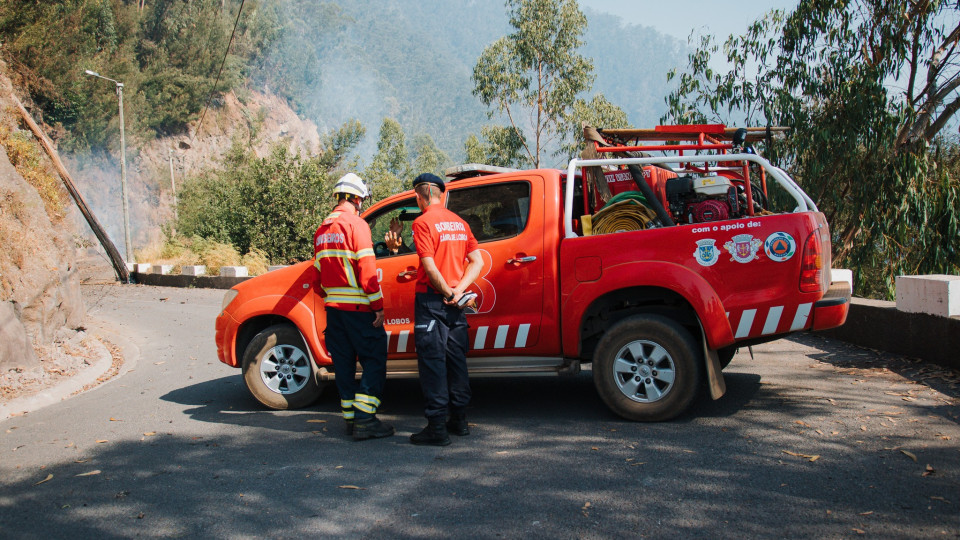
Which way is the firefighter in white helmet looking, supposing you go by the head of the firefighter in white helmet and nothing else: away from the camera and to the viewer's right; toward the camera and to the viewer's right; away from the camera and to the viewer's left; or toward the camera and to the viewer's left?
away from the camera and to the viewer's right

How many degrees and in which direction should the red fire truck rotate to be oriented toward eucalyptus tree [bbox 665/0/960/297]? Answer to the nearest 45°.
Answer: approximately 135° to its right

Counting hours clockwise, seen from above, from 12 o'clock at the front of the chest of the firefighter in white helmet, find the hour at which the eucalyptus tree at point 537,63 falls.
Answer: The eucalyptus tree is roughly at 11 o'clock from the firefighter in white helmet.

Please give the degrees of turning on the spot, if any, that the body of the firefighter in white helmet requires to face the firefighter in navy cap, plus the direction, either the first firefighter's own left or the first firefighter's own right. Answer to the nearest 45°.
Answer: approximately 90° to the first firefighter's own right

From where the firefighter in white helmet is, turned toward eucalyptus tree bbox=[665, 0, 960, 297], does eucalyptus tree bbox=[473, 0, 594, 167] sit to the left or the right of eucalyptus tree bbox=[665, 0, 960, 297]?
left

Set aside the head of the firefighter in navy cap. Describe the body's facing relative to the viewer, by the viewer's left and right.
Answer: facing away from the viewer and to the left of the viewer

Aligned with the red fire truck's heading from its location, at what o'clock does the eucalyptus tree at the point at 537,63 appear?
The eucalyptus tree is roughly at 3 o'clock from the red fire truck.

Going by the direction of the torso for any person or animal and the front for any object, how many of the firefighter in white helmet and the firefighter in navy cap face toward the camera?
0

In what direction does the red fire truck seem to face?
to the viewer's left

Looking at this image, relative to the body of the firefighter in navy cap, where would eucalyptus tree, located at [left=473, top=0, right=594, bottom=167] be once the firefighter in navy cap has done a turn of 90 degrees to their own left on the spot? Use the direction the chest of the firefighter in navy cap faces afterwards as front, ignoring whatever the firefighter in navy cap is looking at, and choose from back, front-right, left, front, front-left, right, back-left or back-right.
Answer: back-right

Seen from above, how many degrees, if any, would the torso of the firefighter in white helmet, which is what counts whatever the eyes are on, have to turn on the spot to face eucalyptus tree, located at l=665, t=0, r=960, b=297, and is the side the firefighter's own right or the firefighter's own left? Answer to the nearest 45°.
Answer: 0° — they already face it
